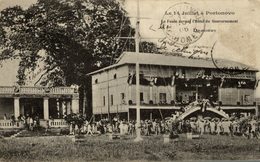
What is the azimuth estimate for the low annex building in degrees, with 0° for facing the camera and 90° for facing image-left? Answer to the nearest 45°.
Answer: approximately 0°

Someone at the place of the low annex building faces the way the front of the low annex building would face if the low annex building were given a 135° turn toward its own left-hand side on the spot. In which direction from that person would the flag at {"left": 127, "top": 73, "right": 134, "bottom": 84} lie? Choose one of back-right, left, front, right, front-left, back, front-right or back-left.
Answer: front-right
